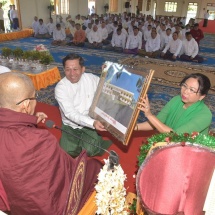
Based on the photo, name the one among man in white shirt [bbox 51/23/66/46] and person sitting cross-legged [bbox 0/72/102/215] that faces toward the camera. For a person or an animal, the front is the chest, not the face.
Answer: the man in white shirt

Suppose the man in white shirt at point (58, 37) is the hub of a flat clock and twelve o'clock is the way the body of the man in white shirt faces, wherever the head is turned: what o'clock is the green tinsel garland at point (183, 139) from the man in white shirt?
The green tinsel garland is roughly at 12 o'clock from the man in white shirt.

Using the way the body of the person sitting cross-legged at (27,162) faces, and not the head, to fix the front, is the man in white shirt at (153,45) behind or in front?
in front

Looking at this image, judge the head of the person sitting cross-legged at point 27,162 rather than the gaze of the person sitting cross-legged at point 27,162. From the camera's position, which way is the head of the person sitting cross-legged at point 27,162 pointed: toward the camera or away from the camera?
away from the camera

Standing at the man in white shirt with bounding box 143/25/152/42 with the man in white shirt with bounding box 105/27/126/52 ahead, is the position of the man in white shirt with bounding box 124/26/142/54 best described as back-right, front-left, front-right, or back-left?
front-left

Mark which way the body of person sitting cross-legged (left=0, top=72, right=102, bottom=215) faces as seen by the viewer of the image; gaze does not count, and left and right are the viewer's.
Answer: facing away from the viewer and to the right of the viewer

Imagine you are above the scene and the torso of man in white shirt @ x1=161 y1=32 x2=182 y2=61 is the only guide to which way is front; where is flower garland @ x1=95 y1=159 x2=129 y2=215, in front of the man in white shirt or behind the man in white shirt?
in front

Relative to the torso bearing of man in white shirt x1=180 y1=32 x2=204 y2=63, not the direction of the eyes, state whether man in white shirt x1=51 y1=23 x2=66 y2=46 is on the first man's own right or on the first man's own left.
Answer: on the first man's own right

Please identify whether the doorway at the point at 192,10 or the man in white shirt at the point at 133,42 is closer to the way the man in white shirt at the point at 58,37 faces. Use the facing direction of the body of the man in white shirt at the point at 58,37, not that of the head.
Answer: the man in white shirt

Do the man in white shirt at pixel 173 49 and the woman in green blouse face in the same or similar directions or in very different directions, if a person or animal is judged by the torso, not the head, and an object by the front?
same or similar directions

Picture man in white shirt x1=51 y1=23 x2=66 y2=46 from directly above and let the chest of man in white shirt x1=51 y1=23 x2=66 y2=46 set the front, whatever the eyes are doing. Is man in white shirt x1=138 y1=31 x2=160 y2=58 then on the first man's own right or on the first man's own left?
on the first man's own left

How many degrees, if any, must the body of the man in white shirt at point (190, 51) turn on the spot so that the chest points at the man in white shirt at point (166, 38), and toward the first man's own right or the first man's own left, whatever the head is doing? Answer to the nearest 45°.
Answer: approximately 135° to the first man's own right

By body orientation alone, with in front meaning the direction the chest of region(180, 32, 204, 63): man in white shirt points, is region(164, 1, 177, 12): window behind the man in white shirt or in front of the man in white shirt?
behind

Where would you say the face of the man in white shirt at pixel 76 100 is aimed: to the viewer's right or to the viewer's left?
to the viewer's left

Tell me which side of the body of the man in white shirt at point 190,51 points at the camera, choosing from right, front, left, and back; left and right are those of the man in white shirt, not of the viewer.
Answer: front

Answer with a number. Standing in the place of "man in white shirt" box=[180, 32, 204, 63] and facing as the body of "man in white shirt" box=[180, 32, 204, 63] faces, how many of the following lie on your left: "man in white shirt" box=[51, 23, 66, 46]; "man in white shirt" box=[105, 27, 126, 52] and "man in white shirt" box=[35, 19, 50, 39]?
0

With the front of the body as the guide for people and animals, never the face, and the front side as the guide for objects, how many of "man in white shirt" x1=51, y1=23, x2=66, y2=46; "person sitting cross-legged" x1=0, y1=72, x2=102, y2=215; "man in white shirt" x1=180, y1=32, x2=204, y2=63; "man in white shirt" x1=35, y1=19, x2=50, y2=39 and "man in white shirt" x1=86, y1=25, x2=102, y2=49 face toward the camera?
4

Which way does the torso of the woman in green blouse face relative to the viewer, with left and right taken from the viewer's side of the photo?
facing the viewer and to the left of the viewer

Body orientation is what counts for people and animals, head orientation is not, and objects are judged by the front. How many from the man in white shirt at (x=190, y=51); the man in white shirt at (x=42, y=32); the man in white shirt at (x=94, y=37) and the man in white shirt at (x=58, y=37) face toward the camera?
4

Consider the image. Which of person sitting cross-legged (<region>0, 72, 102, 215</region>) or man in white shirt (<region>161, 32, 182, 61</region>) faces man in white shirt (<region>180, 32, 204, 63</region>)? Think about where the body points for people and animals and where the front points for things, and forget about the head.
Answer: the person sitting cross-legged

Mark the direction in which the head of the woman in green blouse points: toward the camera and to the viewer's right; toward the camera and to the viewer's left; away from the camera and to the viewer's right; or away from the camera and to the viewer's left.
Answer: toward the camera and to the viewer's left

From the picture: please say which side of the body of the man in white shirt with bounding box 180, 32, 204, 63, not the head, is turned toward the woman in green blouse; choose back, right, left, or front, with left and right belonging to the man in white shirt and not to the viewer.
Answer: front
